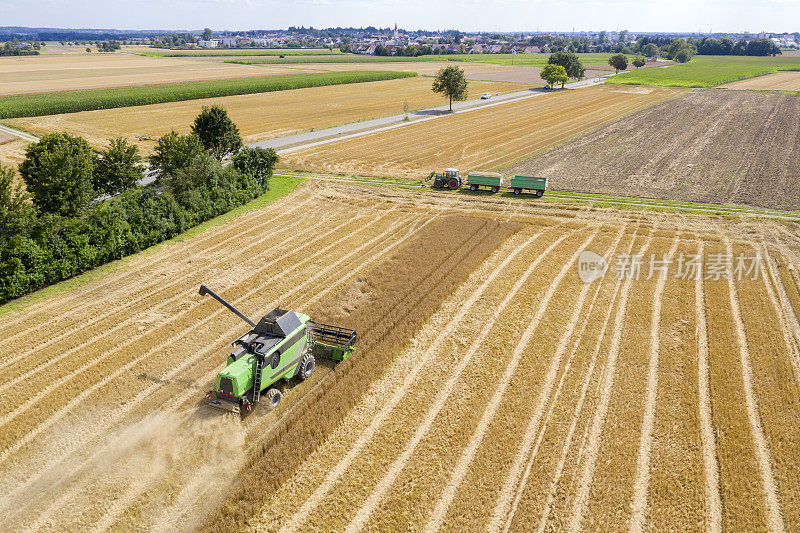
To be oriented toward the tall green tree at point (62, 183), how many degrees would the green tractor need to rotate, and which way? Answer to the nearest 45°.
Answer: approximately 45° to its left

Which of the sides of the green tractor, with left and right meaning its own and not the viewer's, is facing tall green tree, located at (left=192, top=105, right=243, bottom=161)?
front

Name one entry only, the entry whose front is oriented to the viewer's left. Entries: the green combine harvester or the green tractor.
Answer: the green tractor

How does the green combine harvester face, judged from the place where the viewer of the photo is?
facing away from the viewer and to the right of the viewer

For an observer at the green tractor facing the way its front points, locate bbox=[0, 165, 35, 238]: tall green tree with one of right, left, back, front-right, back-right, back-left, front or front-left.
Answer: front-left

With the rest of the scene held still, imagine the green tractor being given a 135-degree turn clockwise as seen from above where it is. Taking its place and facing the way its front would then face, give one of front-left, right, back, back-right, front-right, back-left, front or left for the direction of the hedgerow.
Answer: back

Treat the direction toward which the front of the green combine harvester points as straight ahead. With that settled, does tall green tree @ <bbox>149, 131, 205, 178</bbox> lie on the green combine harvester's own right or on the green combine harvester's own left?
on the green combine harvester's own left

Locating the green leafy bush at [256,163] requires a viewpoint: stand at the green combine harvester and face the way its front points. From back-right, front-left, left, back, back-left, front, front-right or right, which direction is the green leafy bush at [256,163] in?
front-left

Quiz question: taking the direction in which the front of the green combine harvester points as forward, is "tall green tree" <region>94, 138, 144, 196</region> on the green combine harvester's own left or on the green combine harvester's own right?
on the green combine harvester's own left

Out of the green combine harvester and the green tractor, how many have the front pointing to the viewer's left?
1

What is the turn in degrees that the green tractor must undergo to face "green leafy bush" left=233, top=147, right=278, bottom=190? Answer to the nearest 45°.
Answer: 0° — it already faces it

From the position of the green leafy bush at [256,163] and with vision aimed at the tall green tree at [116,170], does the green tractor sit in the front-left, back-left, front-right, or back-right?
back-left

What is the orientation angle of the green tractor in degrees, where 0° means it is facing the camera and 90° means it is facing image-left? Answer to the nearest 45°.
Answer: approximately 90°
